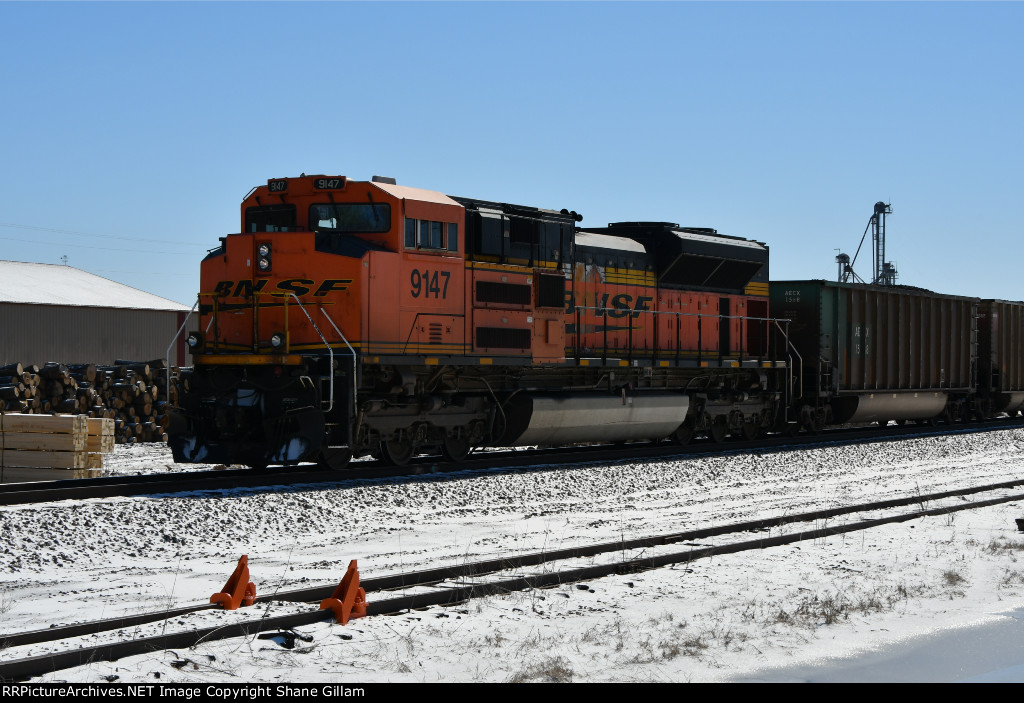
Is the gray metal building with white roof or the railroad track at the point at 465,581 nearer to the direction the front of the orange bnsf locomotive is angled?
the railroad track

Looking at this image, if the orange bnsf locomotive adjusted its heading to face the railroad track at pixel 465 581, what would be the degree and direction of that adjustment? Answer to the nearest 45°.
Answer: approximately 45° to its left

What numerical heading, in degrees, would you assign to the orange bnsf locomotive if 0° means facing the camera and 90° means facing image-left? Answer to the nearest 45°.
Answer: approximately 45°

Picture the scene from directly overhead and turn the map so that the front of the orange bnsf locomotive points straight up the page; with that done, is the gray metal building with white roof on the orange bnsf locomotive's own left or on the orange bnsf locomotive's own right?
on the orange bnsf locomotive's own right
